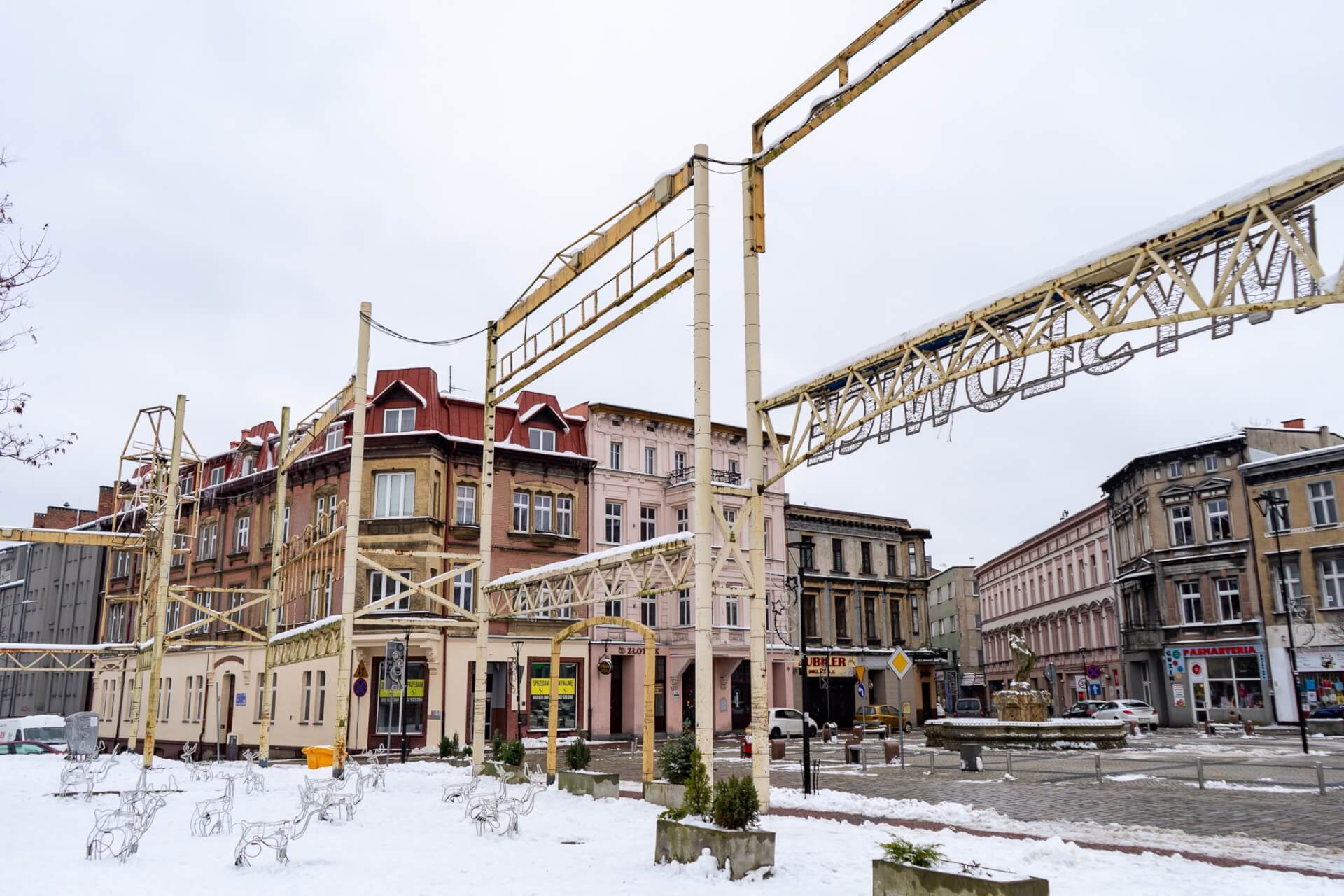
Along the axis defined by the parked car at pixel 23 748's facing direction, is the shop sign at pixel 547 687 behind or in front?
in front

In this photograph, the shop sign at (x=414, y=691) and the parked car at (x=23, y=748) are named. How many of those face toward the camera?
1

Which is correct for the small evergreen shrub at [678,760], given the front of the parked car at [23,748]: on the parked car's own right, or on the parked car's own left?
on the parked car's own right

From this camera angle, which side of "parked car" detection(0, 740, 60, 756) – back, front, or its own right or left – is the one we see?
right

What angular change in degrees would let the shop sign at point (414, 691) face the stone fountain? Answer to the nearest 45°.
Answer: approximately 45° to its left

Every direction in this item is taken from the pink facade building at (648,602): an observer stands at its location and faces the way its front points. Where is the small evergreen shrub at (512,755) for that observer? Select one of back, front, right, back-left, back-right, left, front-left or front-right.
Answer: front-right

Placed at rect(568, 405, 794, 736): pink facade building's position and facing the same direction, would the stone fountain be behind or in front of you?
in front

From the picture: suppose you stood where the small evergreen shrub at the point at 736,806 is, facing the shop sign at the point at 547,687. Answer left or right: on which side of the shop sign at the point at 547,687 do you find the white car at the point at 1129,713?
right

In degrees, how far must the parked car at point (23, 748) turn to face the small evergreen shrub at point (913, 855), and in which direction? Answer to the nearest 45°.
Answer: approximately 90° to its right

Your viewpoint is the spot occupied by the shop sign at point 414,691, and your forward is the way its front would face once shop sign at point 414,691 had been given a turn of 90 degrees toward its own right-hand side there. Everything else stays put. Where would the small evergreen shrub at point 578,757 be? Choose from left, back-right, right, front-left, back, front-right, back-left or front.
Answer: left

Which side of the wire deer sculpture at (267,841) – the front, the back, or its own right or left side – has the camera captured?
right

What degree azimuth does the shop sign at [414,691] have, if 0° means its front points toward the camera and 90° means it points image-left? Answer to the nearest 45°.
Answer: approximately 0°

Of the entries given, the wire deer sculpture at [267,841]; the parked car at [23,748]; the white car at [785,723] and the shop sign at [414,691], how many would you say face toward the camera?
1

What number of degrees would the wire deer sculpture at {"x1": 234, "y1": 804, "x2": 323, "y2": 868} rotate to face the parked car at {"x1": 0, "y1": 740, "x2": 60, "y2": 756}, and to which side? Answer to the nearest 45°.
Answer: approximately 90° to its left
